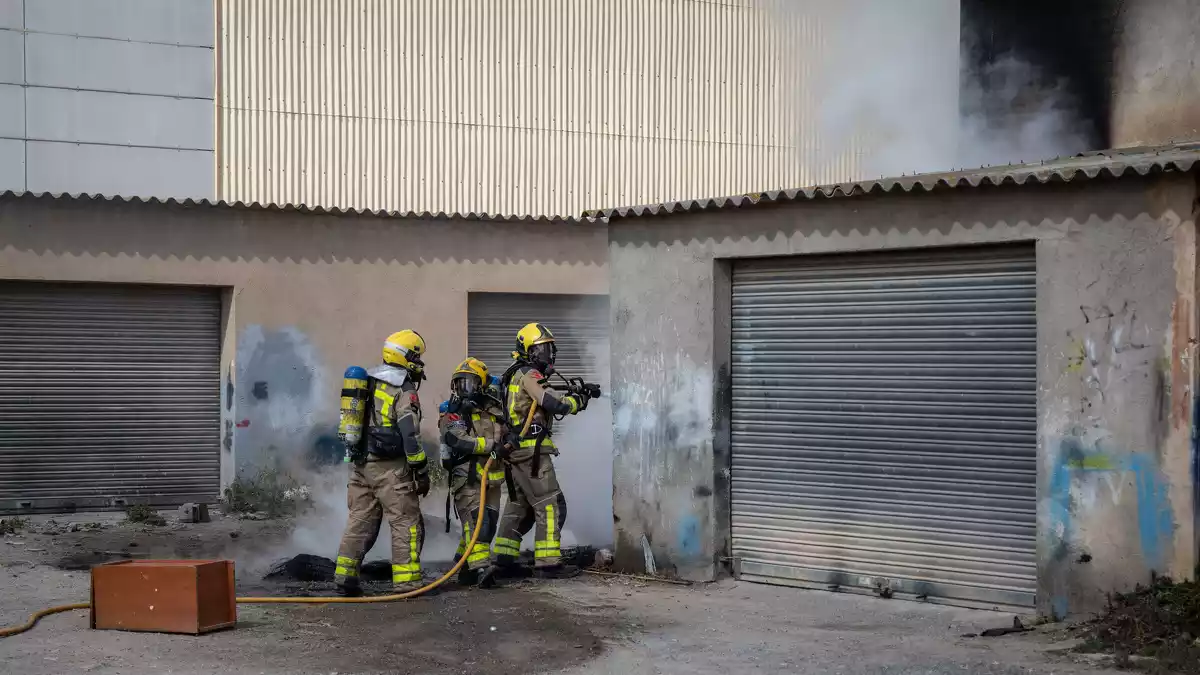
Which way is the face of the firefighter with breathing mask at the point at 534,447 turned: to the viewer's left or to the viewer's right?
to the viewer's right

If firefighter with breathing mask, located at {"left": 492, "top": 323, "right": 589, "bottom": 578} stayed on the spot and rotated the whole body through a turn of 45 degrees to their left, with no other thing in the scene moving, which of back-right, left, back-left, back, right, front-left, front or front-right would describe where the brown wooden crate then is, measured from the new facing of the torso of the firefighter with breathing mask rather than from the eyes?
back

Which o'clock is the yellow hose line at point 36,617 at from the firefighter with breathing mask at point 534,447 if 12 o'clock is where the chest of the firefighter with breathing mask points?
The yellow hose line is roughly at 5 o'clock from the firefighter with breathing mask.

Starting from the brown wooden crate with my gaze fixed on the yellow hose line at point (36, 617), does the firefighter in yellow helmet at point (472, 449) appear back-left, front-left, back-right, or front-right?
back-right

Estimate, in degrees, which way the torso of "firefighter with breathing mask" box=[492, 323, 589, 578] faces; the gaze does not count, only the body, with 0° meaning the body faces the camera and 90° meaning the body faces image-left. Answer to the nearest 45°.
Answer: approximately 270°

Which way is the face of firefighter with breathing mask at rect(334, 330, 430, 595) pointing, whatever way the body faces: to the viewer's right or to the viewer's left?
to the viewer's right

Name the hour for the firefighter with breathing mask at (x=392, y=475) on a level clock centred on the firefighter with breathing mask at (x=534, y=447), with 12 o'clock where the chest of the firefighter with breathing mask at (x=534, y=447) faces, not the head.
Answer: the firefighter with breathing mask at (x=392, y=475) is roughly at 5 o'clock from the firefighter with breathing mask at (x=534, y=447).
